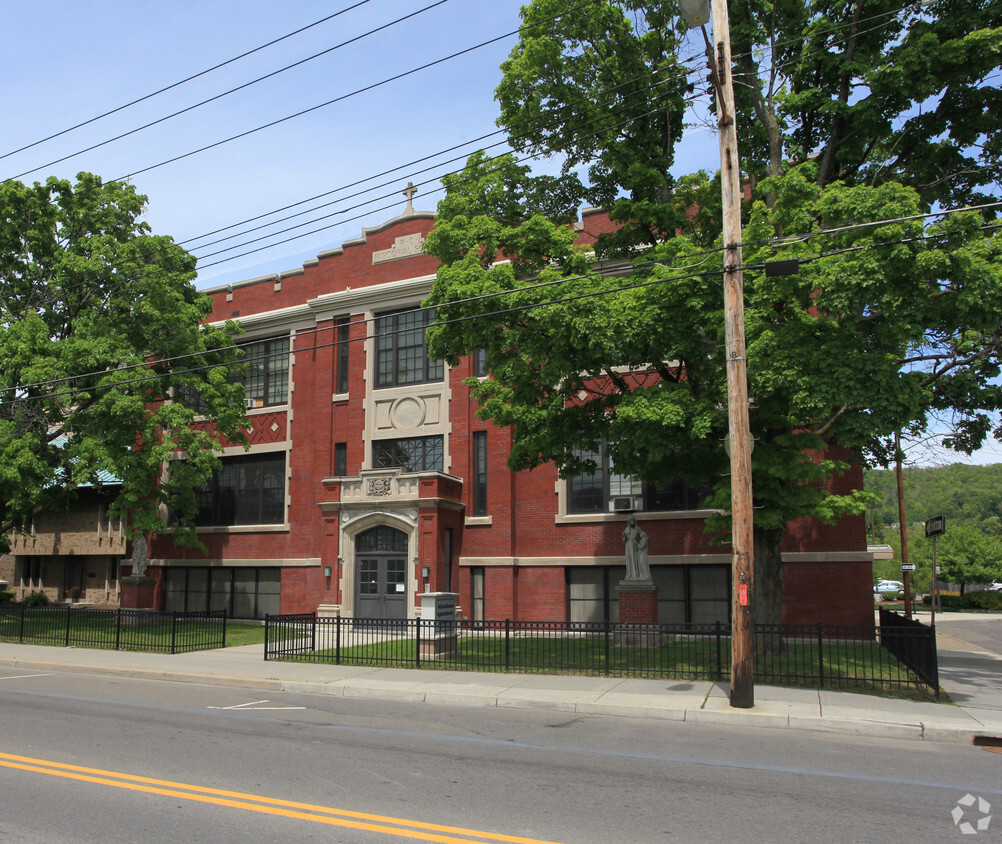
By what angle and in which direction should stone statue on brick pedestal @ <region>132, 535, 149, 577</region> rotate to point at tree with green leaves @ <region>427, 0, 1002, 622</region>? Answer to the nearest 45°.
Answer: approximately 45° to its left

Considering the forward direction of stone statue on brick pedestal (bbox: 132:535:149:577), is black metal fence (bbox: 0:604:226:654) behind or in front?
in front

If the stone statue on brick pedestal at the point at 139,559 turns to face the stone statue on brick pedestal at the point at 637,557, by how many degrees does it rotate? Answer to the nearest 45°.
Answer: approximately 45° to its left

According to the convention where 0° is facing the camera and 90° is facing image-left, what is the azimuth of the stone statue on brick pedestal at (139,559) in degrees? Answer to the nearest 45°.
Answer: approximately 0°

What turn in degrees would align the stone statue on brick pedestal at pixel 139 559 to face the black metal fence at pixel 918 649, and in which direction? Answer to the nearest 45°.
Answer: approximately 45° to its left

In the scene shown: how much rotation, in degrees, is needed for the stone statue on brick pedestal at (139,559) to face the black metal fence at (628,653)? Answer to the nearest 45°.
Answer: approximately 45° to its left
